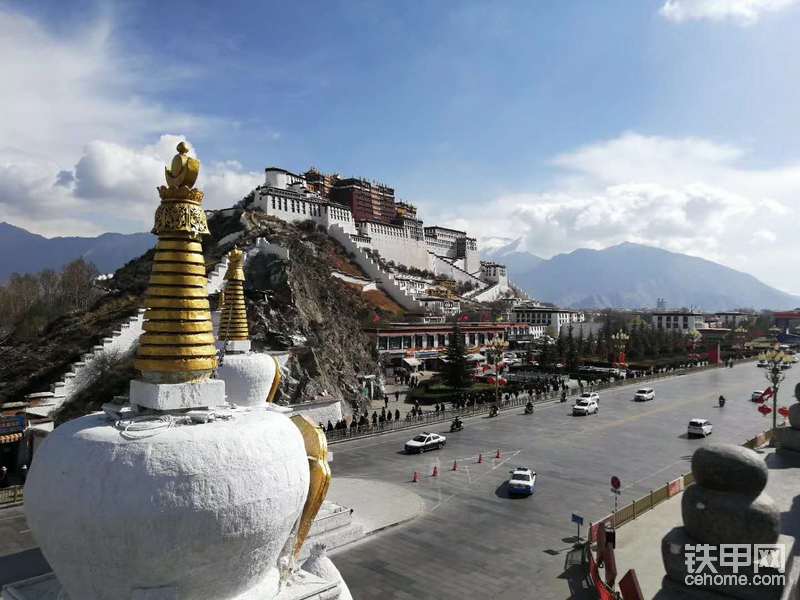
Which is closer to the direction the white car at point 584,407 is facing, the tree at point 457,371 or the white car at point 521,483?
the white car

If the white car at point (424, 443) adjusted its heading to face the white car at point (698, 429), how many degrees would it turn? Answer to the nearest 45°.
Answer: approximately 135° to its left

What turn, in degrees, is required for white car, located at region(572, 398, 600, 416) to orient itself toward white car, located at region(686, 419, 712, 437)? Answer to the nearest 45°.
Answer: approximately 90° to its left

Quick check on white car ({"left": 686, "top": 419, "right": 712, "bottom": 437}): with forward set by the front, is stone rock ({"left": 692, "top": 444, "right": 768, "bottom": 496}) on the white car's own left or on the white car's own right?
on the white car's own right

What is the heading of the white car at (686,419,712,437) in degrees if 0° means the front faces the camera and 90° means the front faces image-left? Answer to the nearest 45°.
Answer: approximately 225°

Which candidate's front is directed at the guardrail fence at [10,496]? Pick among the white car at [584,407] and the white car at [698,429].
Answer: the white car at [584,407]

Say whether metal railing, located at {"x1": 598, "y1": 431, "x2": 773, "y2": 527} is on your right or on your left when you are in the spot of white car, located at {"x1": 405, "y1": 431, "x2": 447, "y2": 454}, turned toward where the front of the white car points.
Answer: on your left

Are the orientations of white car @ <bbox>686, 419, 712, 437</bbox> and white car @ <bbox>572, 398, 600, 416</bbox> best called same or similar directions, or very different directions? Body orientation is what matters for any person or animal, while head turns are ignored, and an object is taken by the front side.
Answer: very different directions

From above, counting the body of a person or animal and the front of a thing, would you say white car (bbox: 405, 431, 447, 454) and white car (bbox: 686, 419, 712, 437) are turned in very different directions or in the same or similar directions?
very different directions
